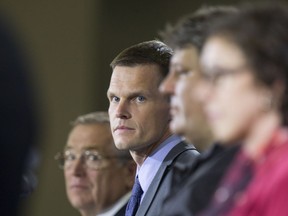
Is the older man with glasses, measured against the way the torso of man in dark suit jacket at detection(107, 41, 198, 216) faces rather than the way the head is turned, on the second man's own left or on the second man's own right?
on the second man's own right

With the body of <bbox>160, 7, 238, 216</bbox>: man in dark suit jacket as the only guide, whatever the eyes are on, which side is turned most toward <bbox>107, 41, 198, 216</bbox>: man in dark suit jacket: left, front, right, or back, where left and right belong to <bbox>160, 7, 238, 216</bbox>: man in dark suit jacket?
right

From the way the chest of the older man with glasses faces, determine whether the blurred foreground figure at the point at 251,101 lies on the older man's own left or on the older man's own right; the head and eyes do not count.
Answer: on the older man's own left

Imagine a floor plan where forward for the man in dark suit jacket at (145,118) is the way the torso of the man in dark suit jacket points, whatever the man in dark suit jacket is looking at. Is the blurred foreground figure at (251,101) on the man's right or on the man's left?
on the man's left

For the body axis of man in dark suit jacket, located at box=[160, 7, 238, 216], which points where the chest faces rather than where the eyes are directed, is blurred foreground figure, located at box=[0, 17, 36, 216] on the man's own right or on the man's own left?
on the man's own left

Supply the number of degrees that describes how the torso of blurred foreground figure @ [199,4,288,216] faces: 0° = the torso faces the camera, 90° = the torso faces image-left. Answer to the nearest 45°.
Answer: approximately 90°

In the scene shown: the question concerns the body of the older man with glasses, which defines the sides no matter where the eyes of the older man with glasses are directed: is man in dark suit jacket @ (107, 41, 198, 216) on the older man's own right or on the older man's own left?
on the older man's own left

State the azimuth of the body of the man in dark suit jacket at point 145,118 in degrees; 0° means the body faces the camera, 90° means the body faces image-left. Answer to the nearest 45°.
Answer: approximately 45°

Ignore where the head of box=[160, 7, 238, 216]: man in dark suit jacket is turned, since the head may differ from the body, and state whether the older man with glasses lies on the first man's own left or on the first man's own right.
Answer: on the first man's own right

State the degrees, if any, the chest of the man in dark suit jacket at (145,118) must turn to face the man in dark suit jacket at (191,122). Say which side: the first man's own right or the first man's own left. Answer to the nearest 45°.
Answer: approximately 45° to the first man's own left
